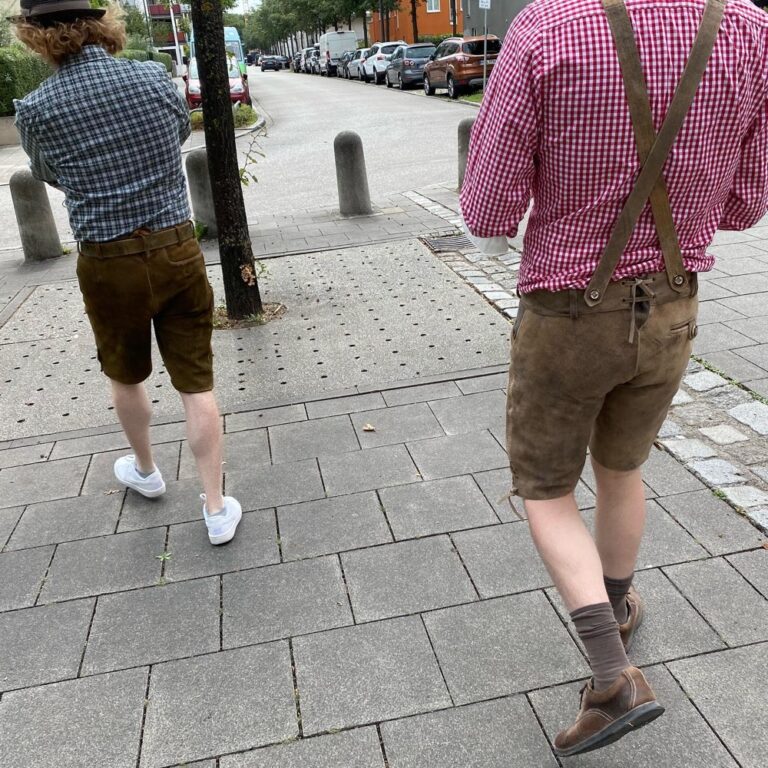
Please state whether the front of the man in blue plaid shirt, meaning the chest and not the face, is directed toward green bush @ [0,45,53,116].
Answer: yes

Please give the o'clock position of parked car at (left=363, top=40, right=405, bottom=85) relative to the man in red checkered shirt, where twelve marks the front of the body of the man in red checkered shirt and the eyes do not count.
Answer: The parked car is roughly at 1 o'clock from the man in red checkered shirt.

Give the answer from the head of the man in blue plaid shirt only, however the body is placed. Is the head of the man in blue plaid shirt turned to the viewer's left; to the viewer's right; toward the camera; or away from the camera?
away from the camera

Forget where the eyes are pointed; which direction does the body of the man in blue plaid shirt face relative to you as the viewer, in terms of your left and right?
facing away from the viewer
